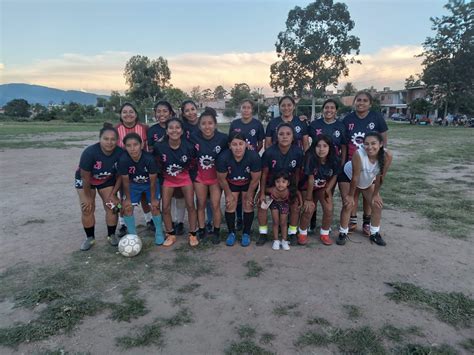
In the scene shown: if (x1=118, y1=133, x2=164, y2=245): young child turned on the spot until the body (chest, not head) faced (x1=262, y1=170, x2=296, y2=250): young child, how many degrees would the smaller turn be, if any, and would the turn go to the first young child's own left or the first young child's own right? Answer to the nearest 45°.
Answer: approximately 90° to the first young child's own left

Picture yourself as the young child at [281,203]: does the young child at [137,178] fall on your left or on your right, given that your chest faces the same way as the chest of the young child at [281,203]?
on your right

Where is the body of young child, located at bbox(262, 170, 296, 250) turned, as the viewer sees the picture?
toward the camera

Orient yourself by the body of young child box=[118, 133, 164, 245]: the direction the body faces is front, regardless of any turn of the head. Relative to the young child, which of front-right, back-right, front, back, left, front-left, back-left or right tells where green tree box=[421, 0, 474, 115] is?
back-left

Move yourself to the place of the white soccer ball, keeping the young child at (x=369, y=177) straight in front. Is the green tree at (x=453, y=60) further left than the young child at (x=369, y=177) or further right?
left
